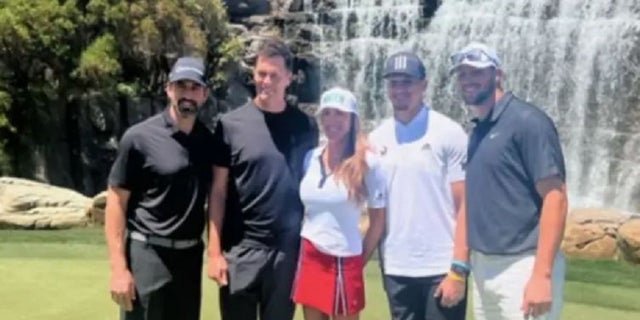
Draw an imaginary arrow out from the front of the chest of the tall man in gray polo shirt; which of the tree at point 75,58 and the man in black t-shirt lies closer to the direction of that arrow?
the man in black t-shirt

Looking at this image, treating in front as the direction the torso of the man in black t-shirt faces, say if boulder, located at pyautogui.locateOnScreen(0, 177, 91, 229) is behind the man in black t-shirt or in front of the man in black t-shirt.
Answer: behind

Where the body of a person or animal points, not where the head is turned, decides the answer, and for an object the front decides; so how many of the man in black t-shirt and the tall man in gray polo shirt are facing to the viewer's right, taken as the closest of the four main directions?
0

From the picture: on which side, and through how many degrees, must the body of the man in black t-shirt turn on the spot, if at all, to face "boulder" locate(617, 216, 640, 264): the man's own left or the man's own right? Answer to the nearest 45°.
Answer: approximately 135° to the man's own left

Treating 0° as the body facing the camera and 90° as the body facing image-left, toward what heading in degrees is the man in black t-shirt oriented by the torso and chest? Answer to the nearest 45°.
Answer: approximately 0°

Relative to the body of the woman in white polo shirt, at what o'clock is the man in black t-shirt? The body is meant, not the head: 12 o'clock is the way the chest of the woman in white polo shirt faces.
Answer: The man in black t-shirt is roughly at 2 o'clock from the woman in white polo shirt.

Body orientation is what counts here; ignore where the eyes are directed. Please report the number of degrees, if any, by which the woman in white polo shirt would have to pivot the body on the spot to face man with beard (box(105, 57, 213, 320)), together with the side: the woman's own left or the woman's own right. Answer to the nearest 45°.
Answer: approximately 45° to the woman's own right

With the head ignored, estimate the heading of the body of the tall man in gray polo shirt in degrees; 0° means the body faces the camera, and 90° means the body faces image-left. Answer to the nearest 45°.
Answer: approximately 45°

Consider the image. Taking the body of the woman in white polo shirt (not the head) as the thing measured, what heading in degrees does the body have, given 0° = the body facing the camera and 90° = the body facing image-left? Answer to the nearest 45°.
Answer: approximately 45°

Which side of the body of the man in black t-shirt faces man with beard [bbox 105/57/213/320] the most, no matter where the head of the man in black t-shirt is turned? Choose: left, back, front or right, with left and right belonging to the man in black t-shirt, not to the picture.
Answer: right
